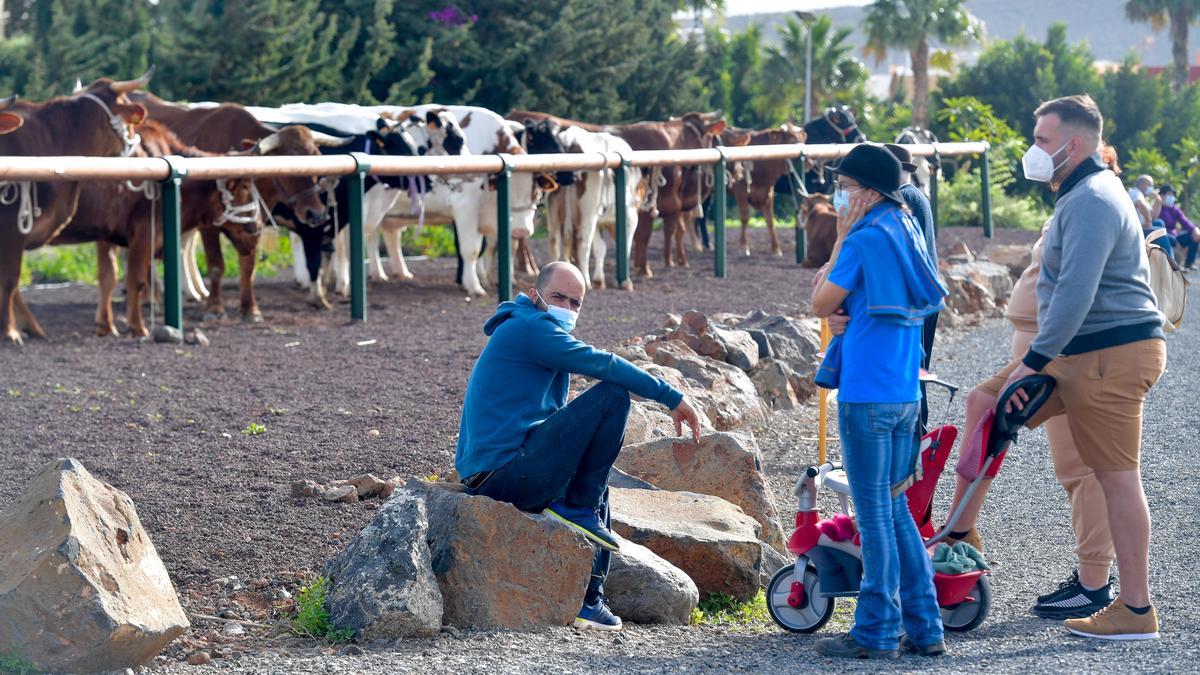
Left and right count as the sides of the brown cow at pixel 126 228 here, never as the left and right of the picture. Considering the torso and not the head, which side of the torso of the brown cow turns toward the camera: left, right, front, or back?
right

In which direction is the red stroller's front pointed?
to the viewer's left

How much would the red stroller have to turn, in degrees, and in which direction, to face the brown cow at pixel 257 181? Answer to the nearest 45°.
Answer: approximately 45° to its right

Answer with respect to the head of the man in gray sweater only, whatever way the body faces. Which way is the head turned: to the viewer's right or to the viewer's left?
to the viewer's left

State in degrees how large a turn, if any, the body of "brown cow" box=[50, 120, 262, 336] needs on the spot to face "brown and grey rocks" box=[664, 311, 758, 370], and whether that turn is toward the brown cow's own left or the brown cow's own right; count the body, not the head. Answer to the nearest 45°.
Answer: approximately 45° to the brown cow's own right

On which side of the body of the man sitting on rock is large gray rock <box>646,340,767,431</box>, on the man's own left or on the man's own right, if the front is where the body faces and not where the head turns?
on the man's own left

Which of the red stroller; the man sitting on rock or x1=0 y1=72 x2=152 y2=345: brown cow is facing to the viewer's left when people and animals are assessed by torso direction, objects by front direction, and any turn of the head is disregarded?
the red stroller

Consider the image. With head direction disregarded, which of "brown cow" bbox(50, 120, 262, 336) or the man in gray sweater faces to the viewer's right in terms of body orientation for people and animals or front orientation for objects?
the brown cow

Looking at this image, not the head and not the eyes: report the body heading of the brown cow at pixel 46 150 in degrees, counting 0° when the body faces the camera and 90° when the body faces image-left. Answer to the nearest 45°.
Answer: approximately 270°

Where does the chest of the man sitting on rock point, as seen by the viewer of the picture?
to the viewer's right

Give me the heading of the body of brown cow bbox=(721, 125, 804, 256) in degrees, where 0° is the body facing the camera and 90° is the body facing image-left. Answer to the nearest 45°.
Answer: approximately 315°

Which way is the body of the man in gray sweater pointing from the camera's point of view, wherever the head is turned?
to the viewer's left

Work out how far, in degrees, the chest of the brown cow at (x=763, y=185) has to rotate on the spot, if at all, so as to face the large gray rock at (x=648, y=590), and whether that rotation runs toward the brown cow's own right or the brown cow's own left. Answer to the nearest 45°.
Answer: approximately 45° to the brown cow's own right

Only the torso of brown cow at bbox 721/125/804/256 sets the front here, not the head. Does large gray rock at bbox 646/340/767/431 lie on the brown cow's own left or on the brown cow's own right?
on the brown cow's own right

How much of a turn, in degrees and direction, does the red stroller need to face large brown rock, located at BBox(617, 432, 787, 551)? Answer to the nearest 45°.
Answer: approximately 45° to its right
